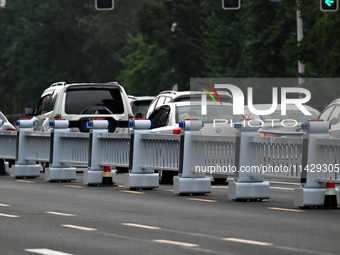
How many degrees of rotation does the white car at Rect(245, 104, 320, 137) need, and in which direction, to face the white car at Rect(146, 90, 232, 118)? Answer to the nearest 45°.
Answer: approximately 90° to its left

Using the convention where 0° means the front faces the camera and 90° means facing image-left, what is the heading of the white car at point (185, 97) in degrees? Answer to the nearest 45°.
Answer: approximately 135°

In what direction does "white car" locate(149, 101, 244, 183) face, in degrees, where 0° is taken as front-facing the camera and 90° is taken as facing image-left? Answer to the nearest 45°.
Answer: approximately 135°

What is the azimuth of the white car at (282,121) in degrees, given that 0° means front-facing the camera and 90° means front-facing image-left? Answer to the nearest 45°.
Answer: approximately 180°
